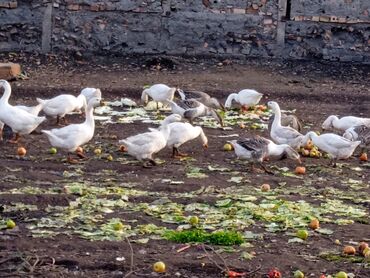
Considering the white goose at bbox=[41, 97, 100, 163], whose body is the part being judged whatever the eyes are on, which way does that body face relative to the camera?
to the viewer's right

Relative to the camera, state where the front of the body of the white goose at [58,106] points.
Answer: to the viewer's right

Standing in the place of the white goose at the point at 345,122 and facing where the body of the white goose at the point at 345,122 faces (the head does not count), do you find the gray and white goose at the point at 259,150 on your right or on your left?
on your left

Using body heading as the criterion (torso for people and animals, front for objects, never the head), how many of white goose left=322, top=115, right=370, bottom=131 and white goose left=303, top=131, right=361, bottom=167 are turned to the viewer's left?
2

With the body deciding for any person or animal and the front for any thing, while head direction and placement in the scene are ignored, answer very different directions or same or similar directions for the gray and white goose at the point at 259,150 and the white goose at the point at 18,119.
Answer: very different directions

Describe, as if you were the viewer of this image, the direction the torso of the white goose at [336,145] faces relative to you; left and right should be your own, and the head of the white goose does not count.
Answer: facing to the left of the viewer

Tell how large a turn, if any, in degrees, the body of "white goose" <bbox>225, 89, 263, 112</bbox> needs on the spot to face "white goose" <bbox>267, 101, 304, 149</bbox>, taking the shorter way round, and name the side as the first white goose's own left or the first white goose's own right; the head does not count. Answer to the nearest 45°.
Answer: approximately 90° to the first white goose's own left

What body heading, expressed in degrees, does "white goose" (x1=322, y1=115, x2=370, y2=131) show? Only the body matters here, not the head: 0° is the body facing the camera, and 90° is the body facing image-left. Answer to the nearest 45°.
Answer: approximately 90°

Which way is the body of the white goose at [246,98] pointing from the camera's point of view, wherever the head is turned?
to the viewer's left

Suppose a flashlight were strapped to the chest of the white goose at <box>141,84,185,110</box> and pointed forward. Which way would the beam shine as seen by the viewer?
to the viewer's left

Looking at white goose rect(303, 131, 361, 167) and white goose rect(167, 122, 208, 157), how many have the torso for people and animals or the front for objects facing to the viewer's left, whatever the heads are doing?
1
